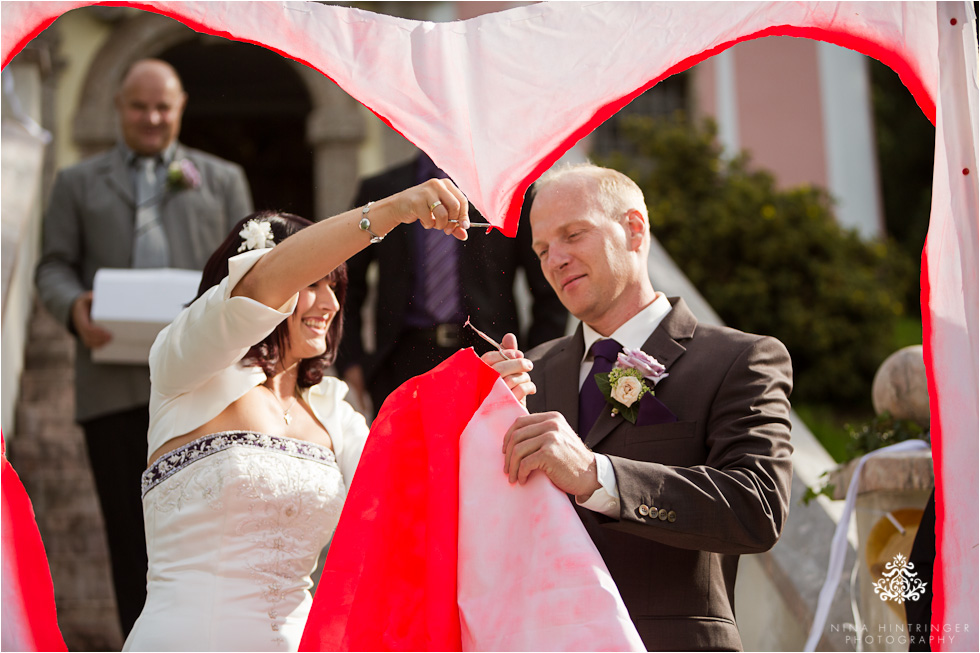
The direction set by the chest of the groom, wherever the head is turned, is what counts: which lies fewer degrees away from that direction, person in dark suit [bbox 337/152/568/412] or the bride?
the bride

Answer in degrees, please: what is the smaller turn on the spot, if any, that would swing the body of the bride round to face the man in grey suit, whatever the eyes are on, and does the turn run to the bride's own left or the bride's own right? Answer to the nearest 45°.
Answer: approximately 135° to the bride's own left

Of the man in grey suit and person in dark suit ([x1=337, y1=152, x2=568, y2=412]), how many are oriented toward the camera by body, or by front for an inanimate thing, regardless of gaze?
2

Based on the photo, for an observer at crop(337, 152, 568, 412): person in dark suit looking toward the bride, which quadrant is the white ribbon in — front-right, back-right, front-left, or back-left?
back-left

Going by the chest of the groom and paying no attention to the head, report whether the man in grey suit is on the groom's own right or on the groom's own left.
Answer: on the groom's own right

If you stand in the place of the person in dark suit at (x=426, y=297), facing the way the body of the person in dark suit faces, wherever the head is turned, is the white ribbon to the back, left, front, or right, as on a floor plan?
left

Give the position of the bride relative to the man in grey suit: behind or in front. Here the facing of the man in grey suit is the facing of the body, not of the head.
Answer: in front

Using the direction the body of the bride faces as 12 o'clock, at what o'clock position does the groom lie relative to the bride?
The groom is roughly at 11 o'clock from the bride.

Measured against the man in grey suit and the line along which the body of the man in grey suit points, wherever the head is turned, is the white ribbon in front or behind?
in front

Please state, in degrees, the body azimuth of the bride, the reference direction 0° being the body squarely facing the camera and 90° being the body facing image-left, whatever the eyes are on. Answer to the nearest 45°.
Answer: approximately 315°
